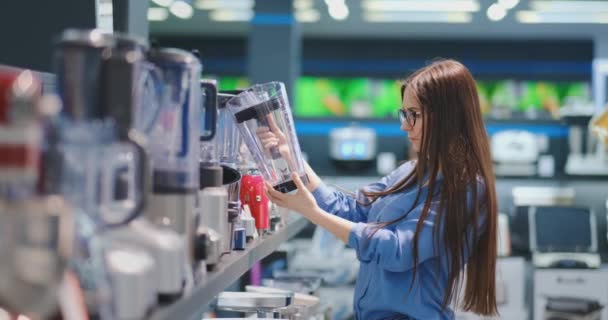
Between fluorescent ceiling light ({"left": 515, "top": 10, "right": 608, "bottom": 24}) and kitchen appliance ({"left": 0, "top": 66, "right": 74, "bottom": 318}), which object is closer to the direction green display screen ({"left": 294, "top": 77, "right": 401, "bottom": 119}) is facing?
the kitchen appliance

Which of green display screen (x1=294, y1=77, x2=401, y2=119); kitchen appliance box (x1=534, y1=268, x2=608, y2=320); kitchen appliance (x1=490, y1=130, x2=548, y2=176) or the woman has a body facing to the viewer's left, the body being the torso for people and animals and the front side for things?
the woman

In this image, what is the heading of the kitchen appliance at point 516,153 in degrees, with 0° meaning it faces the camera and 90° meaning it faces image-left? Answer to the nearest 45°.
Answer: approximately 0°

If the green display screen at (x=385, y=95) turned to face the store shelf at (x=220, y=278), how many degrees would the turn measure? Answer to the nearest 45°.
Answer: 0° — it already faces it

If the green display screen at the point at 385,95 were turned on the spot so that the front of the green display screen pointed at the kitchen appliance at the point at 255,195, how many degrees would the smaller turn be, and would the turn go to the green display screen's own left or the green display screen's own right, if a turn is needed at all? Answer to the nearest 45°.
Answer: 0° — it already faces it

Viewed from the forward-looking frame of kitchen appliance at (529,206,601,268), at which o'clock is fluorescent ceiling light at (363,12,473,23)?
The fluorescent ceiling light is roughly at 5 o'clock from the kitchen appliance.

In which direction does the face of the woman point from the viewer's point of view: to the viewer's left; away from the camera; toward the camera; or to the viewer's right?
to the viewer's left

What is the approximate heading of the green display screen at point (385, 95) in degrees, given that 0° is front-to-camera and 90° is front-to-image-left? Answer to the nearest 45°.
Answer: approximately 0°

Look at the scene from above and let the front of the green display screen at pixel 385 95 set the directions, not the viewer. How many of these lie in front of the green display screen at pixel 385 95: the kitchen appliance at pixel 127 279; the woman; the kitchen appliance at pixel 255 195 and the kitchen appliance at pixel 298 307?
4

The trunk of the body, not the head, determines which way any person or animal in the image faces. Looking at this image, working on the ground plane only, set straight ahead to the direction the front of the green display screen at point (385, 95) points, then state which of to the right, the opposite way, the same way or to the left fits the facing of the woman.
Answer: to the right

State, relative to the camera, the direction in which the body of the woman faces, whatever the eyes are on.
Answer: to the viewer's left
